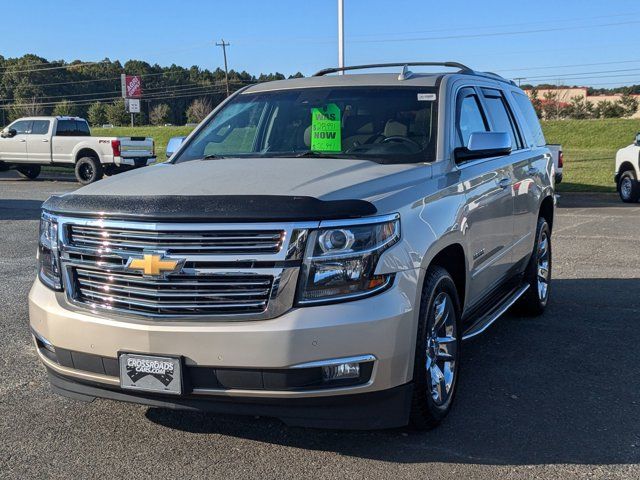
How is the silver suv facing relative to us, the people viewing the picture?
facing the viewer and to the left of the viewer

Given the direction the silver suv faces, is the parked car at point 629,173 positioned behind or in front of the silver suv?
behind

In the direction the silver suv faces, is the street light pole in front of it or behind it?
behind

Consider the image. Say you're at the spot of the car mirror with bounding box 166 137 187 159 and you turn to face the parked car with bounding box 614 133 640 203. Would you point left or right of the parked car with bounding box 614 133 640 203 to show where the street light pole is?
left

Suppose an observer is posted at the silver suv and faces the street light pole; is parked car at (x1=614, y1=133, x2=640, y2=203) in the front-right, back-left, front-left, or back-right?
front-right

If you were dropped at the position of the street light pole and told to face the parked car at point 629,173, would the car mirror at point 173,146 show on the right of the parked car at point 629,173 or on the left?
right
